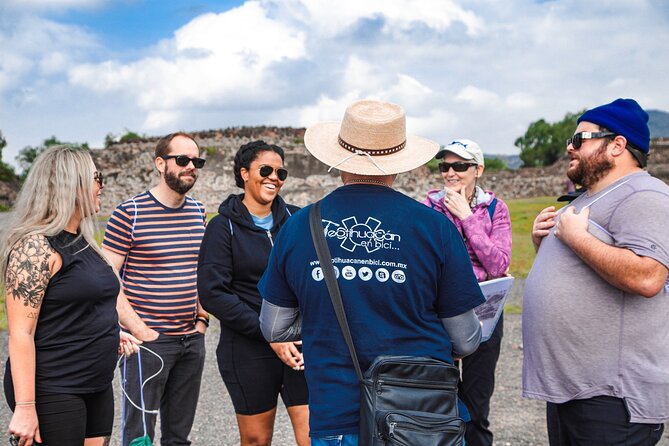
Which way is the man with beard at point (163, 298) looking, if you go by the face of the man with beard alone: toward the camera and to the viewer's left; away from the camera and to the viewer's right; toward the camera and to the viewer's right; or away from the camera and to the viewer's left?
toward the camera and to the viewer's right

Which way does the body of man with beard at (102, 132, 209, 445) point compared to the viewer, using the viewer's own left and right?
facing the viewer and to the right of the viewer

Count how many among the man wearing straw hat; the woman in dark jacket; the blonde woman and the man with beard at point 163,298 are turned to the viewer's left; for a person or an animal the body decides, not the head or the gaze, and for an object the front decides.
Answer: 0

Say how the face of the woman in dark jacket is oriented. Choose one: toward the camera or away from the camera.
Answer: toward the camera

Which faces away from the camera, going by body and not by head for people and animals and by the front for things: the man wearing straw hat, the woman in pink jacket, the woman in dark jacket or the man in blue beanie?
the man wearing straw hat

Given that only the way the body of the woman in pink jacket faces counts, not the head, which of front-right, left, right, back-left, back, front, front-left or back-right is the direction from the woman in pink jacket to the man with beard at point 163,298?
front-right

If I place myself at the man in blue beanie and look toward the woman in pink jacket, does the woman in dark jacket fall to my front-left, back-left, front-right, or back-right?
front-left

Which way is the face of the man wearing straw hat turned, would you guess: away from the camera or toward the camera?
away from the camera

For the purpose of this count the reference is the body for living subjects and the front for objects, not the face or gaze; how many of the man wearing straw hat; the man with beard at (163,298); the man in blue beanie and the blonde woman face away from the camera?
1

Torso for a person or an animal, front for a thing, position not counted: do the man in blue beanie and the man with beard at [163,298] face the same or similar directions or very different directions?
very different directions

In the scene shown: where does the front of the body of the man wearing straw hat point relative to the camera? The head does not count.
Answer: away from the camera

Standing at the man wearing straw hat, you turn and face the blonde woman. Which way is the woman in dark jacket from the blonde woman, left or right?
right

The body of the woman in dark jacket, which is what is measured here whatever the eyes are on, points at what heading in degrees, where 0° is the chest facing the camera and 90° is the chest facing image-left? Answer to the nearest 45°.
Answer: approximately 315°

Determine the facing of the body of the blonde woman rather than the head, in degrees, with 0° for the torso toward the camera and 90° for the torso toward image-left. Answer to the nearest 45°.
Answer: approximately 270°

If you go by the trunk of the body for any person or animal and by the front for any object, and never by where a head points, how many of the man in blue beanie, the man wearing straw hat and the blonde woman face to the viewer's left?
1

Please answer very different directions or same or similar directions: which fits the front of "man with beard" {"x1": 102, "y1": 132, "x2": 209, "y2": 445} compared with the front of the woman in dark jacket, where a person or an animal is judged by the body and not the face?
same or similar directions

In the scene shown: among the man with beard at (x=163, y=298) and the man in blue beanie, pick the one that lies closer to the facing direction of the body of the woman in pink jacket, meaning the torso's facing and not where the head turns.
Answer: the man with beard
